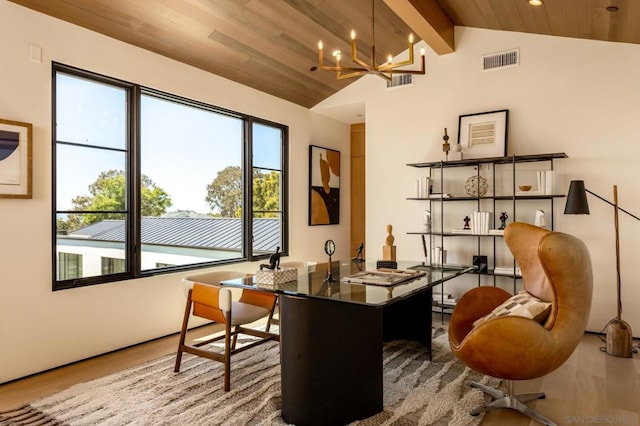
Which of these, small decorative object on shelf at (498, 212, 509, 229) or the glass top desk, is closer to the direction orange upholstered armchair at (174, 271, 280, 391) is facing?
the glass top desk

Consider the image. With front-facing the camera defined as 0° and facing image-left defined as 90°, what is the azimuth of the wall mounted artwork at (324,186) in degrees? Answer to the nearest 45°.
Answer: approximately 315°

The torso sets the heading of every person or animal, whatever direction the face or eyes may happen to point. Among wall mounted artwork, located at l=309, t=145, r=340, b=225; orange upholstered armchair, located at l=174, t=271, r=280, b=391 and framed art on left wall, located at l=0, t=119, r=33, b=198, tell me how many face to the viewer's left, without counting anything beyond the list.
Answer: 0

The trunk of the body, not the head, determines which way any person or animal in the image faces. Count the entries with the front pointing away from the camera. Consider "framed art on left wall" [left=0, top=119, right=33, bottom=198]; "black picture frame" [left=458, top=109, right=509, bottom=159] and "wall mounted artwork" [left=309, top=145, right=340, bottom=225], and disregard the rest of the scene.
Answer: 0

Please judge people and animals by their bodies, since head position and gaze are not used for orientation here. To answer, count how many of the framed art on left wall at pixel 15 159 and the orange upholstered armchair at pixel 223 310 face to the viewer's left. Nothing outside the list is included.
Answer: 0

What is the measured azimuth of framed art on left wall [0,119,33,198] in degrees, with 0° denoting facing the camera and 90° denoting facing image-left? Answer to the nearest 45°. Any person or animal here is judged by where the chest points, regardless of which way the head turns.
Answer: approximately 315°

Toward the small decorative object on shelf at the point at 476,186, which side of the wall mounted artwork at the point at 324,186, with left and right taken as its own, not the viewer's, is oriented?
front

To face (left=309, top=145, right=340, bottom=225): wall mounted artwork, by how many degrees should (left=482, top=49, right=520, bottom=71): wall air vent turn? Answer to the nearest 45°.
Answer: approximately 45° to its right

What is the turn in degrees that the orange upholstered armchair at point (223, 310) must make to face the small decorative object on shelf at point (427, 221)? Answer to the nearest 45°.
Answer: approximately 90° to its left

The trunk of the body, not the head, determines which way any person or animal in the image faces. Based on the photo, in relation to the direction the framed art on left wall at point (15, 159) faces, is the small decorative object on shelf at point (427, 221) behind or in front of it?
in front
